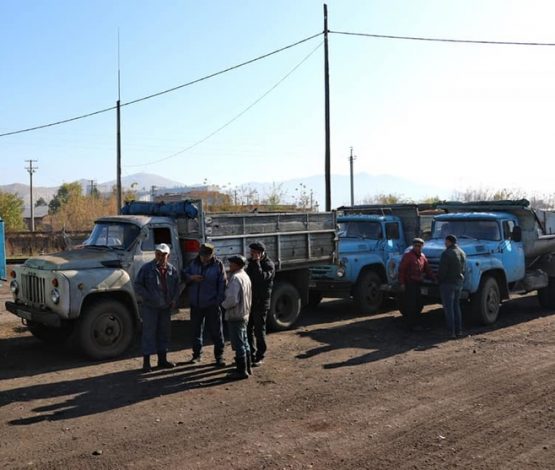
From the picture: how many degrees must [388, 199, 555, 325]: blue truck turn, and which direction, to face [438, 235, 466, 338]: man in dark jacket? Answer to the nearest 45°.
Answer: approximately 45° to its left

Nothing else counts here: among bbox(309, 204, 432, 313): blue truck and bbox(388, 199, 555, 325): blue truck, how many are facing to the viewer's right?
0

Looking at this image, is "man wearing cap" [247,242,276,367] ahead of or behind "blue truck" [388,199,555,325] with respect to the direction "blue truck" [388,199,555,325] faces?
ahead

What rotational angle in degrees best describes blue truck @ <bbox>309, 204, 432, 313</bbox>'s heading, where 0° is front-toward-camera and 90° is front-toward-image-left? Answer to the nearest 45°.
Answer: approximately 45°

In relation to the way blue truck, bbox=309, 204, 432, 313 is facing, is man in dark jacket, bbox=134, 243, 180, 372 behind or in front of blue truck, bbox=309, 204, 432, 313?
in front

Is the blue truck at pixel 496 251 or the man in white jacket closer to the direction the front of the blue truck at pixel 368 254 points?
the man in white jacket

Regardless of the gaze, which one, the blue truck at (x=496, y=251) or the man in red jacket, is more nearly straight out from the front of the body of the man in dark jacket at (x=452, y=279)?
the man in red jacket

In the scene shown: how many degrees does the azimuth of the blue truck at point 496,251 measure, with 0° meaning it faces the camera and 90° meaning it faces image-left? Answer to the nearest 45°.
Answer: approximately 45°
